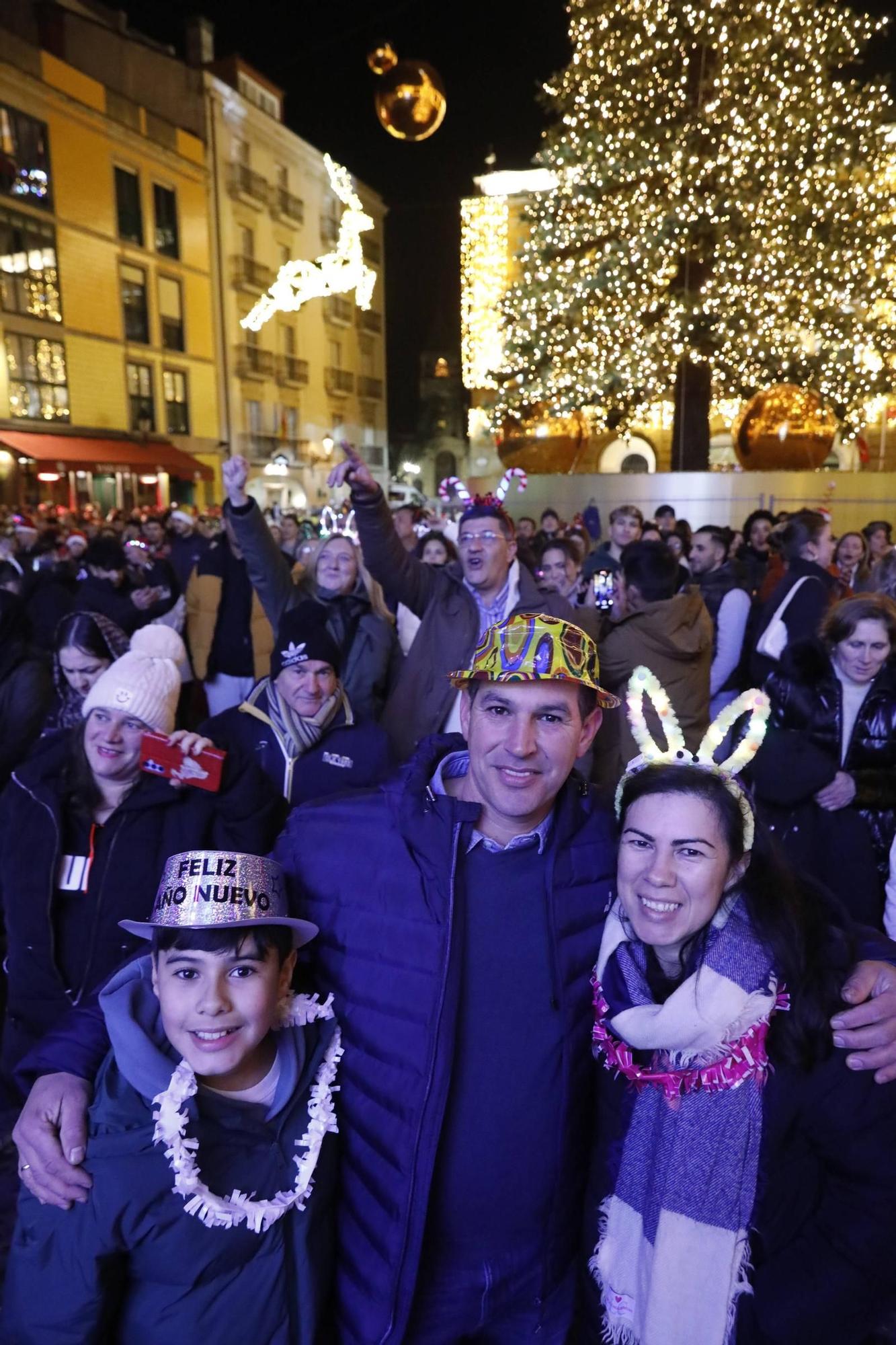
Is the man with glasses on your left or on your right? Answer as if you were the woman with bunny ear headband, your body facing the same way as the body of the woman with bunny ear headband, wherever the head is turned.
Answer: on your right

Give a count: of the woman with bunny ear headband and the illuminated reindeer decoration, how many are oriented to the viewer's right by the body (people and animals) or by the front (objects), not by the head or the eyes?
1

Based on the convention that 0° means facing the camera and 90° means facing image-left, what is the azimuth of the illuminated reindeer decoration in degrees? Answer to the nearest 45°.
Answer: approximately 270°

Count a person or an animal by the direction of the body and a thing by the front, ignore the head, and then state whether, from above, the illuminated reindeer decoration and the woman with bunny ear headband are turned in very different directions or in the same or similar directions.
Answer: very different directions

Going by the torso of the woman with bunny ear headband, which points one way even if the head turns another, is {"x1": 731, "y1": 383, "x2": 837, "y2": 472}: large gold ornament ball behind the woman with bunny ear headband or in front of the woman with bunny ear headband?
behind

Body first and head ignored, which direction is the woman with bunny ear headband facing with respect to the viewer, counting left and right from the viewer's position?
facing the viewer and to the left of the viewer

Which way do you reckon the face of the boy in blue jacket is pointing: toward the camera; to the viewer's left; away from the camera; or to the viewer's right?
toward the camera

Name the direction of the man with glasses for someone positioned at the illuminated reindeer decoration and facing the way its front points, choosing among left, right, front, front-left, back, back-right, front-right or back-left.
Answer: right

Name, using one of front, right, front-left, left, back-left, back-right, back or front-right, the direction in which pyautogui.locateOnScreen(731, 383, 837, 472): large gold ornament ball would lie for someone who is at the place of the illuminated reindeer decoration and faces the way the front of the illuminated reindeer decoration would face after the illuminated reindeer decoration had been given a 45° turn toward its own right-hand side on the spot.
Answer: left
